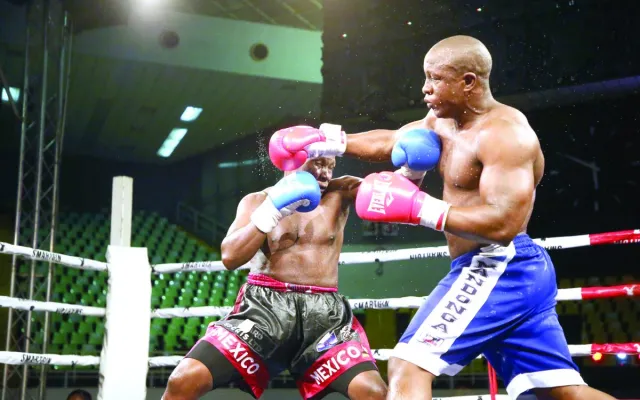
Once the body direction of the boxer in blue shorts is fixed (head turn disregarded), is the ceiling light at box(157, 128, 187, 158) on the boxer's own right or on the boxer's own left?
on the boxer's own right

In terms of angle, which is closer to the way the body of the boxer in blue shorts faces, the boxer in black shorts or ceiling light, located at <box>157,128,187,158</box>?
the boxer in black shorts

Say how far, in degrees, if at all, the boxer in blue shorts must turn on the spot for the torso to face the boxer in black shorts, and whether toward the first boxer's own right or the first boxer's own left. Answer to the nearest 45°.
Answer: approximately 45° to the first boxer's own right

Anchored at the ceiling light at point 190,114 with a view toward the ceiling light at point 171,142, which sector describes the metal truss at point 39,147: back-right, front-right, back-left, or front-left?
back-left

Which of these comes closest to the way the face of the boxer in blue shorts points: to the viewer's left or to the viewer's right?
to the viewer's left

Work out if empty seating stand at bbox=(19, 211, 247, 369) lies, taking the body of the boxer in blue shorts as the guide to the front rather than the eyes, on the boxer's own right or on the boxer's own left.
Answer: on the boxer's own right

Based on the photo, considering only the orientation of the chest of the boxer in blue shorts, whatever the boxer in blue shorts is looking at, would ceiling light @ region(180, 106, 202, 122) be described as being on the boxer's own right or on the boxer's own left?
on the boxer's own right

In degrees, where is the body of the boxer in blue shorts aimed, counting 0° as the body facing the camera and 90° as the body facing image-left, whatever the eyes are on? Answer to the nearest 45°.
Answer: approximately 90°
